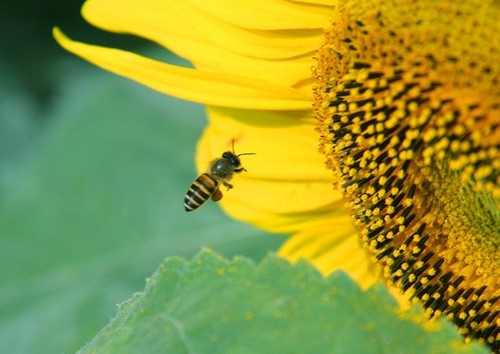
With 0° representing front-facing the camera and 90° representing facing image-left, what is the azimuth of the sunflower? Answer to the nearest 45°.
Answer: approximately 0°
